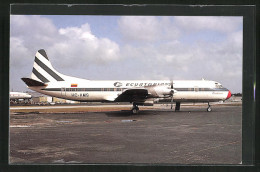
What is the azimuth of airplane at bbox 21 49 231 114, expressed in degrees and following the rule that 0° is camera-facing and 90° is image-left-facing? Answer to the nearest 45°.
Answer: approximately 270°
